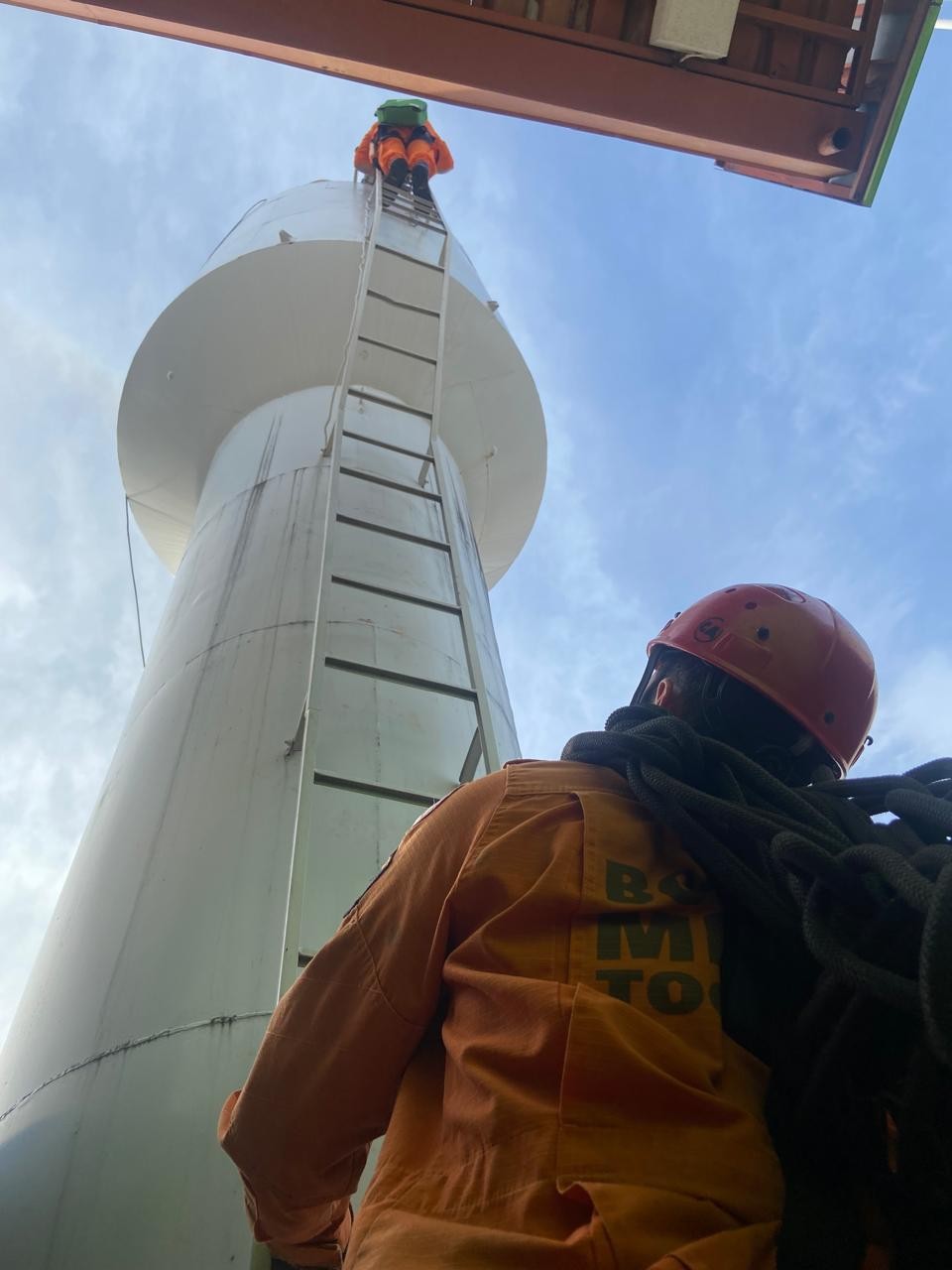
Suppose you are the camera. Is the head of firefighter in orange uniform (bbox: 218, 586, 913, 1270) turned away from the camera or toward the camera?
away from the camera

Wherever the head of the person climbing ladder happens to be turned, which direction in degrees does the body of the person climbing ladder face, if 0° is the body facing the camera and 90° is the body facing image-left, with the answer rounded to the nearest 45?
approximately 180°
